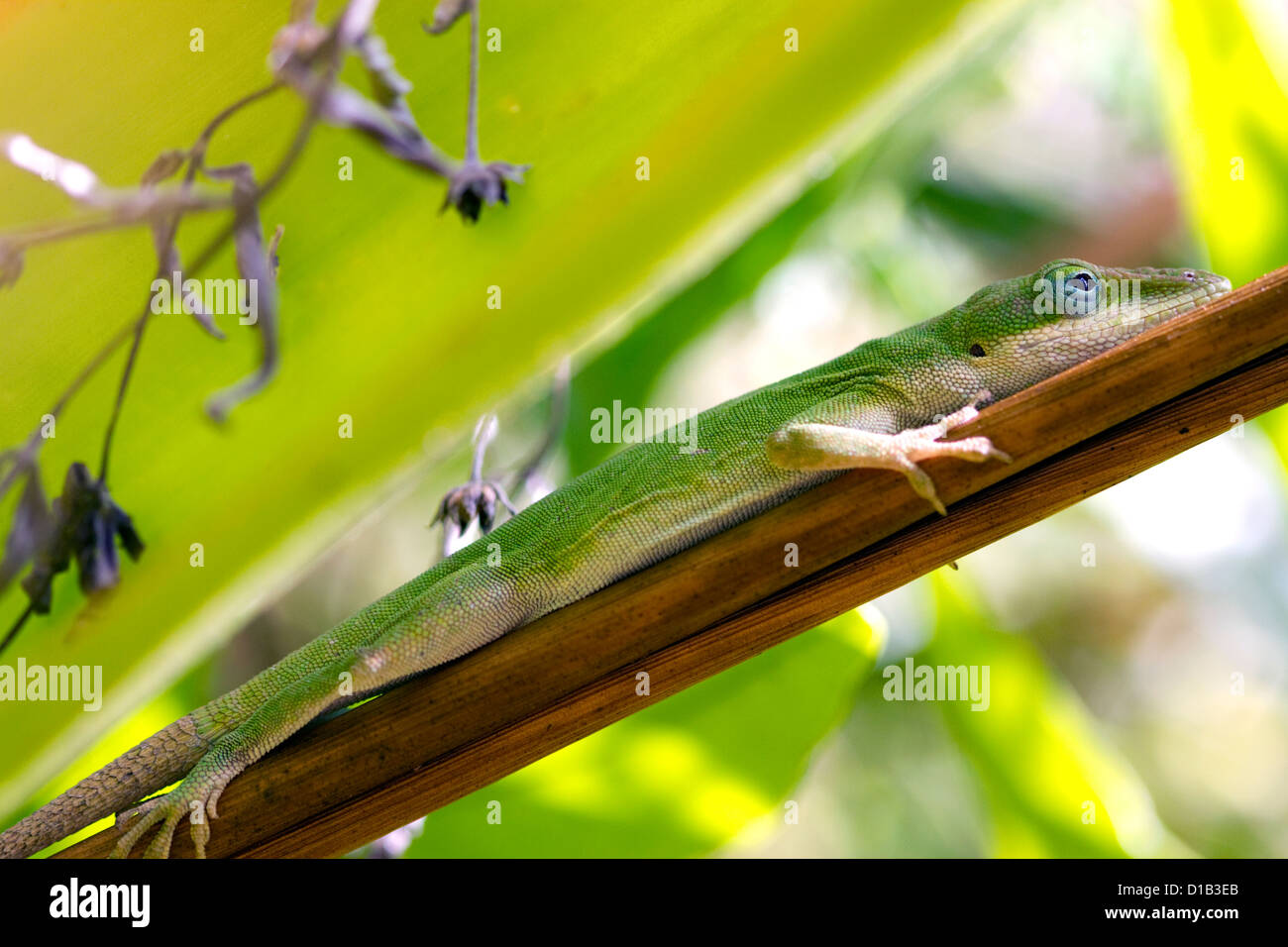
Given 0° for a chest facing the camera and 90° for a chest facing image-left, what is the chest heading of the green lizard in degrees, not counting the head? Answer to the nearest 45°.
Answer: approximately 270°
